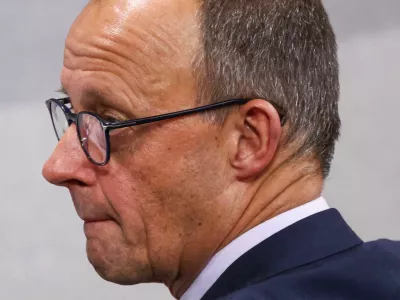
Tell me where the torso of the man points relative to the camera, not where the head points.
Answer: to the viewer's left

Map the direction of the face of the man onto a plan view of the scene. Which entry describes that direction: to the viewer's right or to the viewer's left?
to the viewer's left
